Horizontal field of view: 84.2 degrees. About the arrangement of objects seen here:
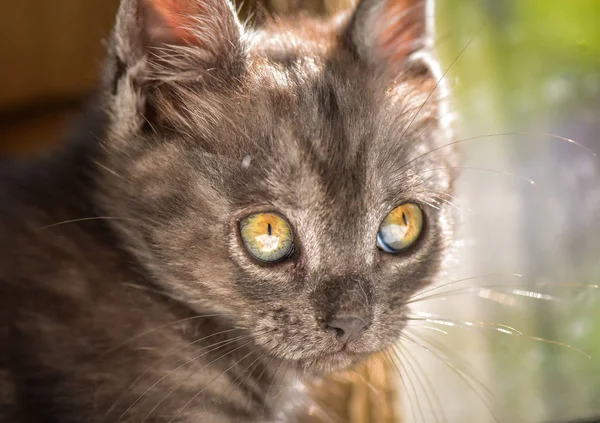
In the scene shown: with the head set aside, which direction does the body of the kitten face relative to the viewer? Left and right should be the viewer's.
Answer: facing the viewer and to the right of the viewer
